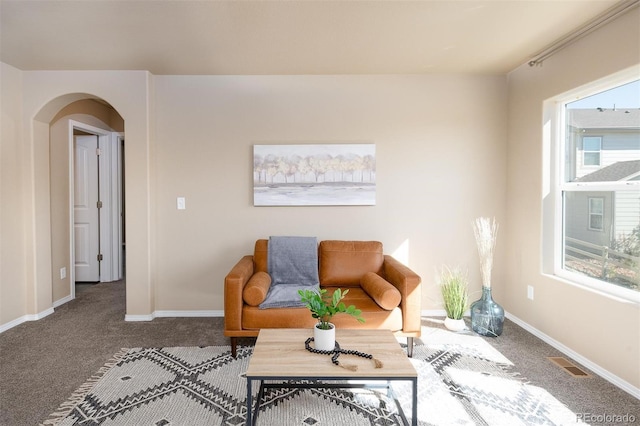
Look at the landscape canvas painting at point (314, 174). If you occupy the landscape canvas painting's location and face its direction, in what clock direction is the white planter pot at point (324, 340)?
The white planter pot is roughly at 12 o'clock from the landscape canvas painting.

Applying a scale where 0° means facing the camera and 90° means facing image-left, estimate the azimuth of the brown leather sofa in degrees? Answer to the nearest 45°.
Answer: approximately 0°

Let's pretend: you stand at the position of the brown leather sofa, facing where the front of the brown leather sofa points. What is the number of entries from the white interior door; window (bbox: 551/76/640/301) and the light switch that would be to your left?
1

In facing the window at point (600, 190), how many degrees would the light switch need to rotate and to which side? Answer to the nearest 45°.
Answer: approximately 45° to its left

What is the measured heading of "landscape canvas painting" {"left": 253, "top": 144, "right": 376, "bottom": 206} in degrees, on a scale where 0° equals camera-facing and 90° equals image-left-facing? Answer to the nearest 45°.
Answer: approximately 0°

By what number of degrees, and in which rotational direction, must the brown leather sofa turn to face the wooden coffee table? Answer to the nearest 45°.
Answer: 0° — it already faces it
